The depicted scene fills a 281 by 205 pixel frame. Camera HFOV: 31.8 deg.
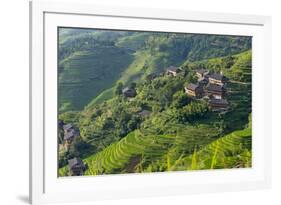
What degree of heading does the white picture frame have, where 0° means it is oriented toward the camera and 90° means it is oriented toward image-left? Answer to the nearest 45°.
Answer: approximately 315°
